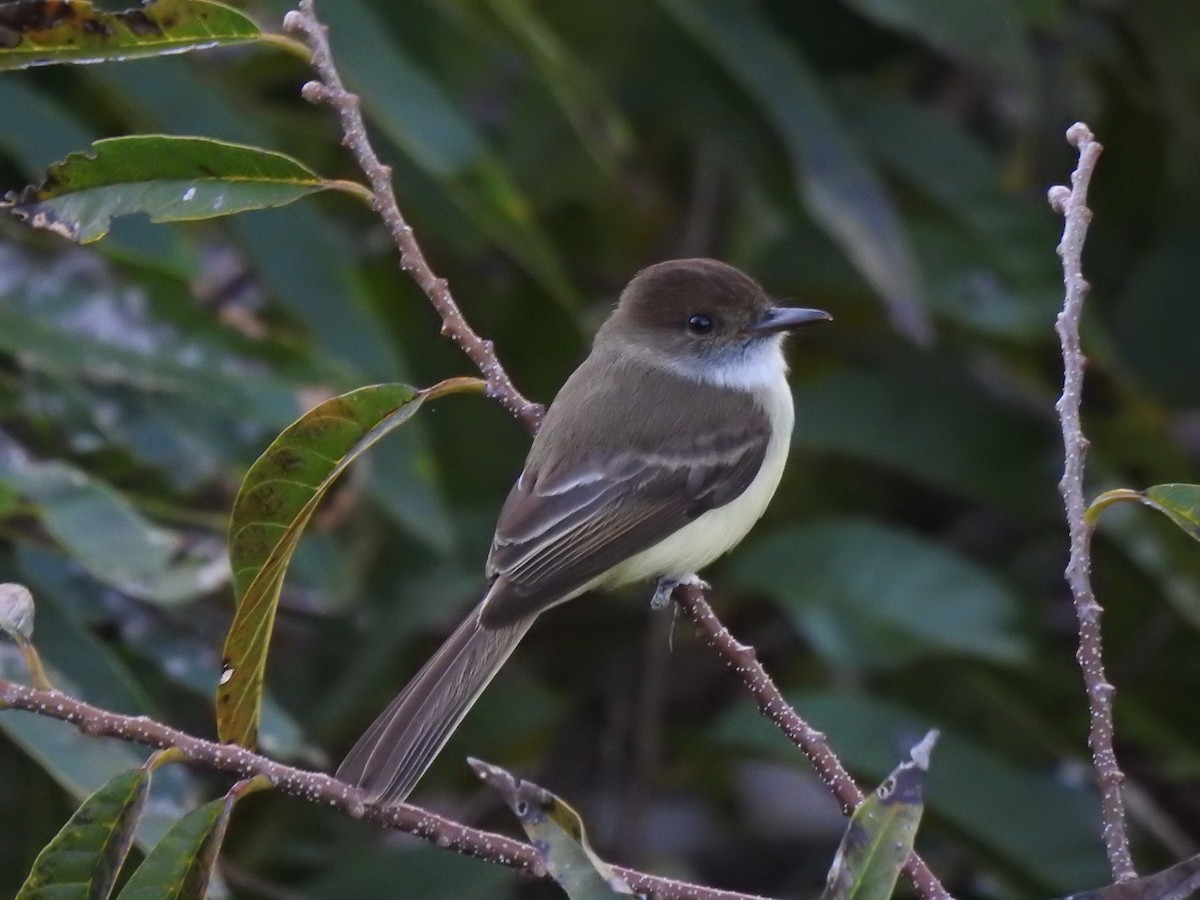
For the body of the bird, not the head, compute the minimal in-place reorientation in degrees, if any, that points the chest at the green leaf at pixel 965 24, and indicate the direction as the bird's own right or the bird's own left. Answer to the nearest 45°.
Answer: approximately 45° to the bird's own left

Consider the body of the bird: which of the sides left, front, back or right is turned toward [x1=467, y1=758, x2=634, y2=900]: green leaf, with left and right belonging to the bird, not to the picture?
right

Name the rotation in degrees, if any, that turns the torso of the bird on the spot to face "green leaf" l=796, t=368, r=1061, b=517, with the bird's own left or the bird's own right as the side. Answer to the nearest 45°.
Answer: approximately 45° to the bird's own left

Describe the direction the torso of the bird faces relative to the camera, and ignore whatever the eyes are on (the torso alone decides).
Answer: to the viewer's right
